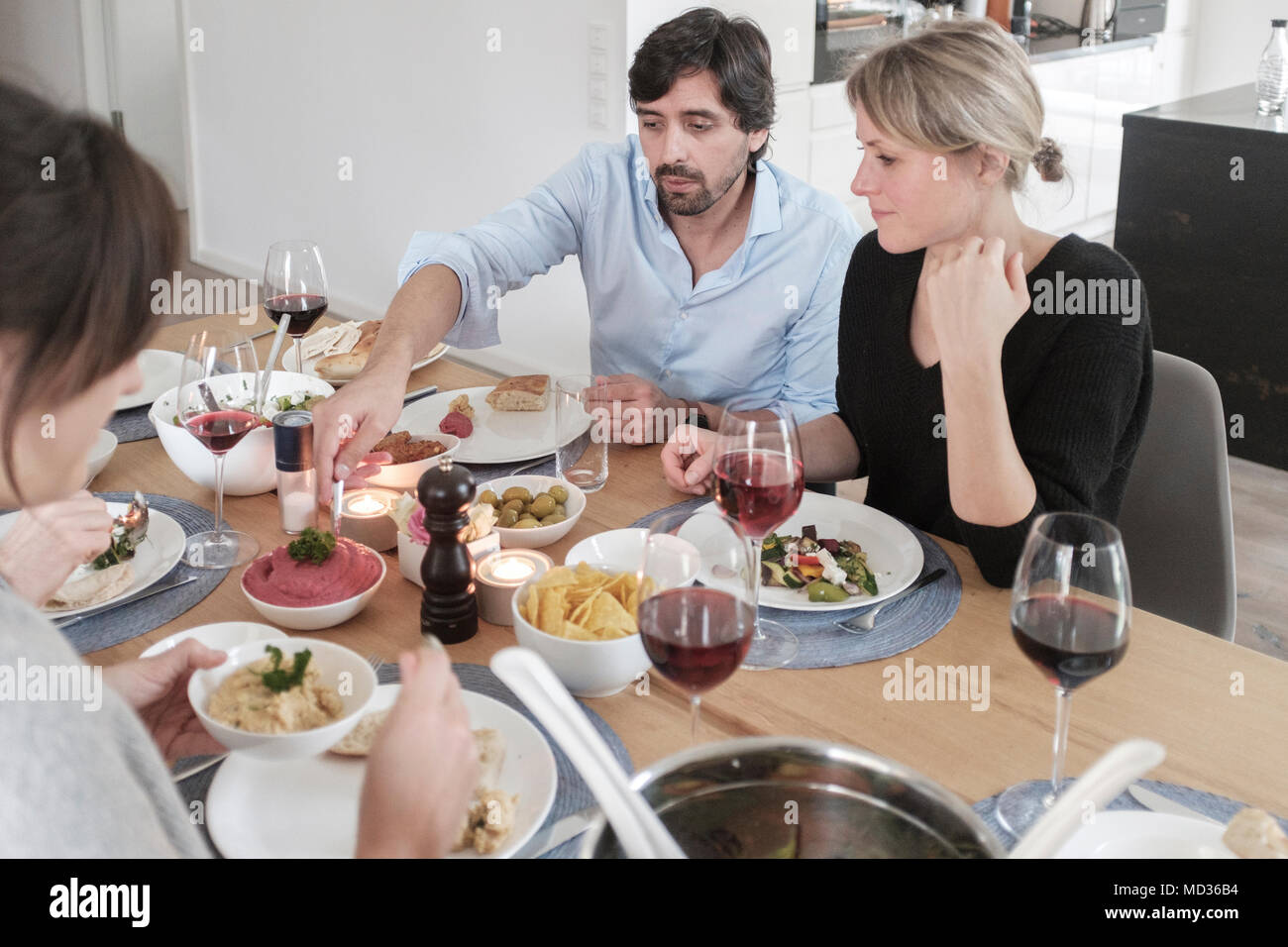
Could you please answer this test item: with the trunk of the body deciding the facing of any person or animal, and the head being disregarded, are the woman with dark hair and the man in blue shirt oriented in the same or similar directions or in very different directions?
very different directions

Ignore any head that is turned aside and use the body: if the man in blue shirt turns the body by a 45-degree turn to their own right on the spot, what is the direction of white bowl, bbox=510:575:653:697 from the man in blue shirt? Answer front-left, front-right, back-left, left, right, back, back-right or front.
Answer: left

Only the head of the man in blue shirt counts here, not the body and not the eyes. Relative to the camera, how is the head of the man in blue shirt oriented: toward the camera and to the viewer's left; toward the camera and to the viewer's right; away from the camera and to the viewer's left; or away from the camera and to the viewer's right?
toward the camera and to the viewer's left

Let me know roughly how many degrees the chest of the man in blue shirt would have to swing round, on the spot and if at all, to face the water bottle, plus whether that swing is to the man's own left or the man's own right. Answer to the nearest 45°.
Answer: approximately 180°

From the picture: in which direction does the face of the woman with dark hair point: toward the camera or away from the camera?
away from the camera

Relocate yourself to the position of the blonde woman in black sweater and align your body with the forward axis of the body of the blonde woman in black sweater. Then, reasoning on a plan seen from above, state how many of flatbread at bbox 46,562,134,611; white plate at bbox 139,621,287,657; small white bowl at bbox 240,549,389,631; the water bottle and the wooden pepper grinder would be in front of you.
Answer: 4

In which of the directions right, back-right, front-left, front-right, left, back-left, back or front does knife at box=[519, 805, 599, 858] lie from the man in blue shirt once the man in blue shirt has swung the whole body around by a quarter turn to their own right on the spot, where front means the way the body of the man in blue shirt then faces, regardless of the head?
back-left

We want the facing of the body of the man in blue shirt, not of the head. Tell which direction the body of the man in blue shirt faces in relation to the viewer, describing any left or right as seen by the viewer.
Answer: facing the viewer and to the left of the viewer

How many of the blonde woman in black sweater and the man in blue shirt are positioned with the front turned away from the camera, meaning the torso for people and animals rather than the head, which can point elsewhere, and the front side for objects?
0

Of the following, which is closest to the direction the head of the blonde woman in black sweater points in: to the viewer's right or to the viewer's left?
to the viewer's left

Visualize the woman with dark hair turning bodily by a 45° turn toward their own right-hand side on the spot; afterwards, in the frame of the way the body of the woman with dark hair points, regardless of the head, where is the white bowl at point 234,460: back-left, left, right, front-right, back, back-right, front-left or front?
left

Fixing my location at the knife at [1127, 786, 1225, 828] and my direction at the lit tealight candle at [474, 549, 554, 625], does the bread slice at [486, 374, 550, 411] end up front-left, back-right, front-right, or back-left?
front-right

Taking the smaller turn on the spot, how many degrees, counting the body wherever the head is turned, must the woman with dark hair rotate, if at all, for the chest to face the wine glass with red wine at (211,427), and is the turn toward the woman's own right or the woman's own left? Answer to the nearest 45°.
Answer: approximately 45° to the woman's own left

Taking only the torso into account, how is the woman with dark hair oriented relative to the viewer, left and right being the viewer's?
facing away from the viewer and to the right of the viewer

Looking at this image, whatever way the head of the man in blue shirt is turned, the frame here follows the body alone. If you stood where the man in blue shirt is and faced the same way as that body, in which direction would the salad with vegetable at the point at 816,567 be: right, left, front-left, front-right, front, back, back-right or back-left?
front-left

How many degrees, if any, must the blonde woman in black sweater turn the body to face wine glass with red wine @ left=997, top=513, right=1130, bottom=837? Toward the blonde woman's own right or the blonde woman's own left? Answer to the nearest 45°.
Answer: approximately 45° to the blonde woman's own left
